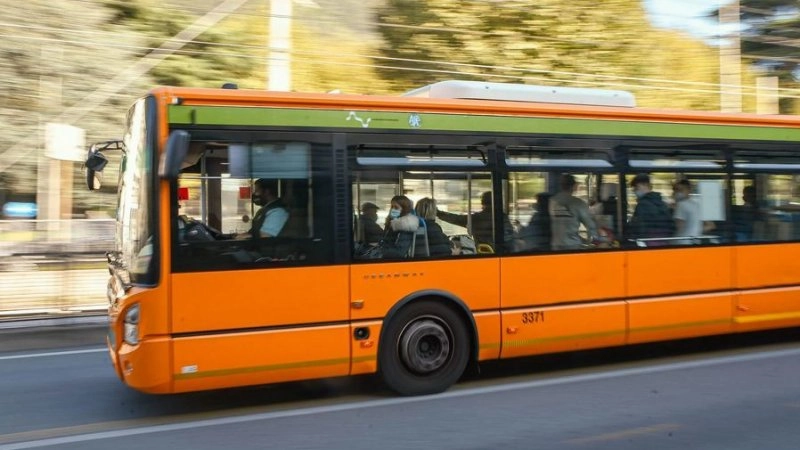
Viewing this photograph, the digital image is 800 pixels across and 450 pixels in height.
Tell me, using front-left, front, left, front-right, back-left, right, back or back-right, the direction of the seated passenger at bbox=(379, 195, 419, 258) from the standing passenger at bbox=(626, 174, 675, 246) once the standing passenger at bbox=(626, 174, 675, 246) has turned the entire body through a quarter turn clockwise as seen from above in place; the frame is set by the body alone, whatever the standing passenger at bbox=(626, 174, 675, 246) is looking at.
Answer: back-left

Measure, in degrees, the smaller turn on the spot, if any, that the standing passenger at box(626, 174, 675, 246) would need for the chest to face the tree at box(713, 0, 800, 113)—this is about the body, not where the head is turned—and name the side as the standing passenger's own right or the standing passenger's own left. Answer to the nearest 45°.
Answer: approximately 90° to the standing passenger's own right

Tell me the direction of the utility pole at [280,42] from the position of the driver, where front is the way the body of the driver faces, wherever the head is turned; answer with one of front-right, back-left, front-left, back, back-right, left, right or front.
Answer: right

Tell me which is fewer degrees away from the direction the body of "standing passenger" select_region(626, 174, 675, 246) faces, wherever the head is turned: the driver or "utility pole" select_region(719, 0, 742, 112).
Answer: the driver

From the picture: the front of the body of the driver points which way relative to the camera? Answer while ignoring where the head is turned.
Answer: to the viewer's left

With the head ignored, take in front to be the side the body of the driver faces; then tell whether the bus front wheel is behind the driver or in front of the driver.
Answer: behind

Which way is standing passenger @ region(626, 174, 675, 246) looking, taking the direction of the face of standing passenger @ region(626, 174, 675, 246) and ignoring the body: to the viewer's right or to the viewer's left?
to the viewer's left

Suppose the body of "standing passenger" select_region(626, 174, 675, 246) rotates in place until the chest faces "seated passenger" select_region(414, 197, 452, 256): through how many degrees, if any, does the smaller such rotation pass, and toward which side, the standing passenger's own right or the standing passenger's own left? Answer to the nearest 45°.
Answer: approximately 45° to the standing passenger's own left

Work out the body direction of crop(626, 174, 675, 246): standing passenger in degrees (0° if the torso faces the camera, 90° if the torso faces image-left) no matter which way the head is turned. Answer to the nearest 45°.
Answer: approximately 90°

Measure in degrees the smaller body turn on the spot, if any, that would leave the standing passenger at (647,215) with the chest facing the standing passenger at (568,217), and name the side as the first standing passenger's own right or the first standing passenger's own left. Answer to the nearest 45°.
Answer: approximately 45° to the first standing passenger's own left

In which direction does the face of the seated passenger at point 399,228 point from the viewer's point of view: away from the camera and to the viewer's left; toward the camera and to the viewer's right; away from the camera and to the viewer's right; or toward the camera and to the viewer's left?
toward the camera and to the viewer's left

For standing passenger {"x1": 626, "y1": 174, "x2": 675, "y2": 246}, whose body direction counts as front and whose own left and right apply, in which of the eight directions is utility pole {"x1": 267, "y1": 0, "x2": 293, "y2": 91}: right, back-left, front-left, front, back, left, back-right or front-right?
front-right

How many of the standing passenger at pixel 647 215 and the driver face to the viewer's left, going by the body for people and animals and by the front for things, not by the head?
2

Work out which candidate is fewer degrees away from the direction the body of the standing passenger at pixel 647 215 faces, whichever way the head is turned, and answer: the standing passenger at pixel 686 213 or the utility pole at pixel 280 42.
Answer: the utility pole

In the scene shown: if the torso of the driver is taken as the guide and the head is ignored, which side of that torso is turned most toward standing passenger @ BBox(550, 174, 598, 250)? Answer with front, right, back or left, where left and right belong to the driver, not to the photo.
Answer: back

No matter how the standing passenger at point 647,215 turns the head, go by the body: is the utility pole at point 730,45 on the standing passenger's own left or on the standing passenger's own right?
on the standing passenger's own right
